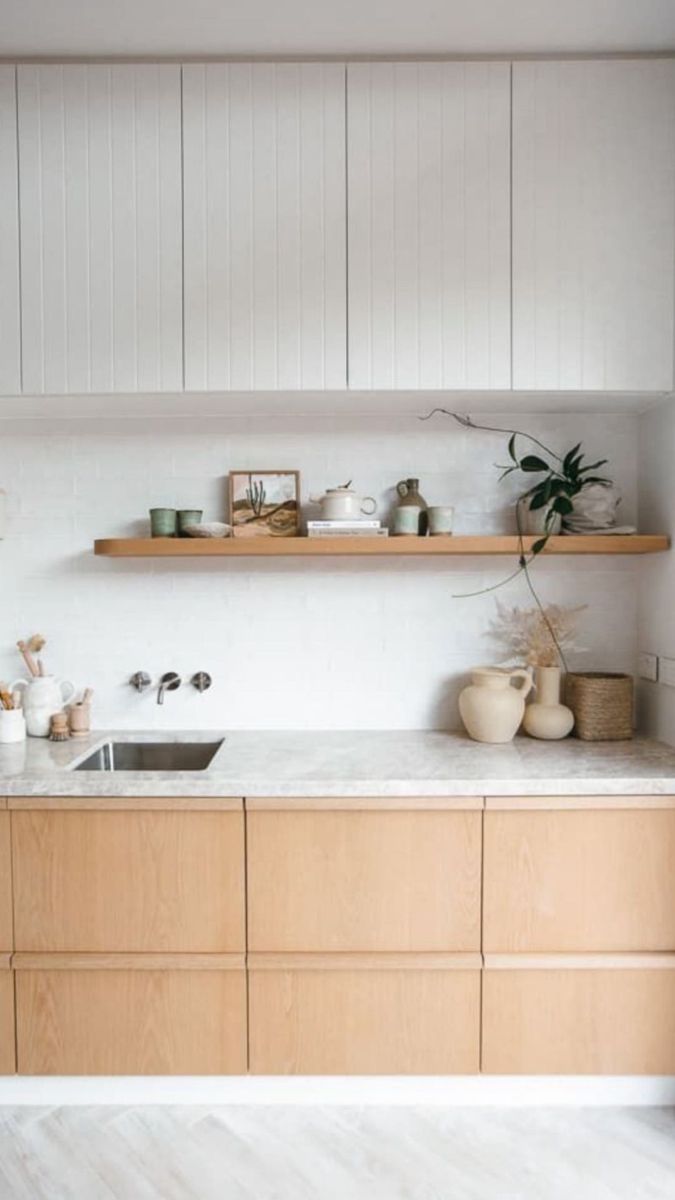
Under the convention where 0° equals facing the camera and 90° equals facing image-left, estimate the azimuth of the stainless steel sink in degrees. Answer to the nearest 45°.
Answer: approximately 0°

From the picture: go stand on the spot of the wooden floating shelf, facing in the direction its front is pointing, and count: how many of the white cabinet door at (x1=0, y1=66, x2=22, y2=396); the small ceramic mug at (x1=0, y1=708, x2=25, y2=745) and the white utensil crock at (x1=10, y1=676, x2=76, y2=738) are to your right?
3

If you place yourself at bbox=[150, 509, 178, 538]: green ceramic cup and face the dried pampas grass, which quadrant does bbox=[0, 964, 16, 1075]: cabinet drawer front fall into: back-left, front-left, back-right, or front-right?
back-right
